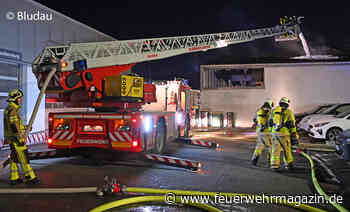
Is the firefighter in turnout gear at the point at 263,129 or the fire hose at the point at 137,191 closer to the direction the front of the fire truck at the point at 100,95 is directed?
the firefighter in turnout gear

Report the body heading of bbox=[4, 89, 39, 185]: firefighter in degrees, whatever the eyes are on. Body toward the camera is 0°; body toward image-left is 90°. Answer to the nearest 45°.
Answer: approximately 270°

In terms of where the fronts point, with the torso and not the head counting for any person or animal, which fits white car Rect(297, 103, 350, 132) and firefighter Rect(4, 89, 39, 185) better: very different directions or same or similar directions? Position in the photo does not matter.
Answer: very different directions

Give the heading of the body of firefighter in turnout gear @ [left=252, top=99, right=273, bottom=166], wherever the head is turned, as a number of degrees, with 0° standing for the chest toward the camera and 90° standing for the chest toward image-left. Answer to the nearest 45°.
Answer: approximately 225°

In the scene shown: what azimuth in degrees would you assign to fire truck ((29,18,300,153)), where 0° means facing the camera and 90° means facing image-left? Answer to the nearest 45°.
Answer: approximately 225°

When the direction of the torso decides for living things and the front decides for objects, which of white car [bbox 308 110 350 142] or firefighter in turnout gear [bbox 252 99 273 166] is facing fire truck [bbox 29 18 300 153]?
the white car

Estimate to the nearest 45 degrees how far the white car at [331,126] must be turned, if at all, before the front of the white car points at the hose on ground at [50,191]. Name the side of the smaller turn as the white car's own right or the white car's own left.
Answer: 0° — it already faces it

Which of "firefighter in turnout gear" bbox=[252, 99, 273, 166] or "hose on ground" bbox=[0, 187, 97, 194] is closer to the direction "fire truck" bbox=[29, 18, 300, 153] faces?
the firefighter in turnout gear

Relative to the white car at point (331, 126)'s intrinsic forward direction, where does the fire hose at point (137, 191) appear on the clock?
The fire hose is roughly at 11 o'clock from the white car.

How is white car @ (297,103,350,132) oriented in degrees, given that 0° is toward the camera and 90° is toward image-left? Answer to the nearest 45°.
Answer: approximately 45°

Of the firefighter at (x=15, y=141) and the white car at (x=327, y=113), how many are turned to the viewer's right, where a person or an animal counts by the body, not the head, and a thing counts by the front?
1

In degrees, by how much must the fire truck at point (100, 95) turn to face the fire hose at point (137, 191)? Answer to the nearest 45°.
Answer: approximately 180°
